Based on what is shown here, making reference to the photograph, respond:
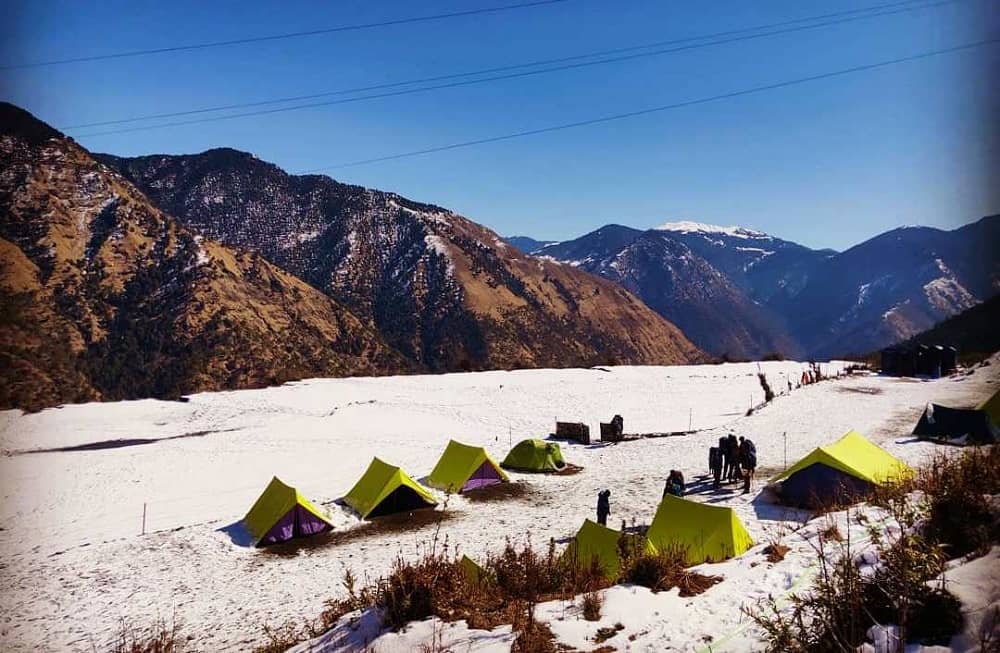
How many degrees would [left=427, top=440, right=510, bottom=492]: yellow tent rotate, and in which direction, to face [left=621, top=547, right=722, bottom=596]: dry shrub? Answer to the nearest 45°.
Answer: approximately 45° to its right

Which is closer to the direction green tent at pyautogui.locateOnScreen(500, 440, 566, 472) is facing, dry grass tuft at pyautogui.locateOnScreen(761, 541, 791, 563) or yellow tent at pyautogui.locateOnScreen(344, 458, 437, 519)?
the dry grass tuft

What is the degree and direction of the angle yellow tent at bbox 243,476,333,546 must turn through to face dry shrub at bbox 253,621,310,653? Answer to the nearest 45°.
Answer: approximately 45° to its right

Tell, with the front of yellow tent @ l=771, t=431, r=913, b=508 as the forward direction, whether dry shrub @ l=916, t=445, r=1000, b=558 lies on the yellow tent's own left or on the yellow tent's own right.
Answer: on the yellow tent's own left

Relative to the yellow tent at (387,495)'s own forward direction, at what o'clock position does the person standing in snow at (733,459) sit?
The person standing in snow is roughly at 11 o'clock from the yellow tent.

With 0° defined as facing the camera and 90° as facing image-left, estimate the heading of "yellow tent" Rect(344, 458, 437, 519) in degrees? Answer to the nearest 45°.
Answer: approximately 315°

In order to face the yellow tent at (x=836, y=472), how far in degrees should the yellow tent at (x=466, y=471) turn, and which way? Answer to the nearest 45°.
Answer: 0° — it already faces it

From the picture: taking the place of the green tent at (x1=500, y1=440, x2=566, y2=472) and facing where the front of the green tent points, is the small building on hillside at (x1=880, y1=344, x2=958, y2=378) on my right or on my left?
on my left

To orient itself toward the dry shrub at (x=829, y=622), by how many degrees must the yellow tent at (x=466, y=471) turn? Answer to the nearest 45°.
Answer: approximately 45° to its right
